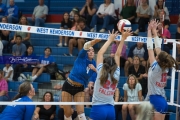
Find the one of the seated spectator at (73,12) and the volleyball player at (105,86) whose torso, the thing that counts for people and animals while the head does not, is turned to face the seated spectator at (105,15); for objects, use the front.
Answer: the volleyball player

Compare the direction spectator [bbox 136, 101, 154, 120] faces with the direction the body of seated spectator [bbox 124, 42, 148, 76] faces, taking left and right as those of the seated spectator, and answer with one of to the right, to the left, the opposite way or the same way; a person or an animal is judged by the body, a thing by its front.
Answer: the opposite way

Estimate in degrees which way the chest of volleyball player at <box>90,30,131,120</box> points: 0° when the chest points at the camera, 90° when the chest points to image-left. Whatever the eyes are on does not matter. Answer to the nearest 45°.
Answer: approximately 180°

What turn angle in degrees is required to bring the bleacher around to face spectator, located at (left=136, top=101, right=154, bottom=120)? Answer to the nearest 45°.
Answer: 0° — it already faces them

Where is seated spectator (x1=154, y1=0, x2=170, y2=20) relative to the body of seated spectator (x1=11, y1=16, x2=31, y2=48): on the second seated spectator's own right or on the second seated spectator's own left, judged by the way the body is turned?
on the second seated spectator's own left

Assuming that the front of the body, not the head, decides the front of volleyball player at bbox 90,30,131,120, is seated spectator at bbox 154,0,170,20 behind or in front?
in front

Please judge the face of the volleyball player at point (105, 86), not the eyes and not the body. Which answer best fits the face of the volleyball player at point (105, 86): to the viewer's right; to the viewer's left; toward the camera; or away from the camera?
away from the camera

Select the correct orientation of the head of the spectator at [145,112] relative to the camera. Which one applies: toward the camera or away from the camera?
away from the camera

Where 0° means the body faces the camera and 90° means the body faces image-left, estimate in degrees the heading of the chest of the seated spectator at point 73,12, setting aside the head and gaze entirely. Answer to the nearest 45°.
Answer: approximately 45°
